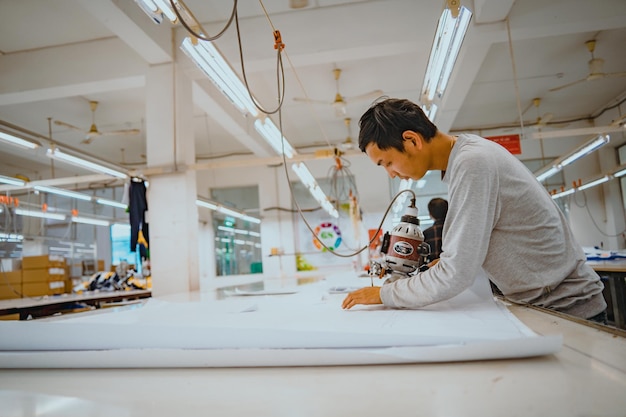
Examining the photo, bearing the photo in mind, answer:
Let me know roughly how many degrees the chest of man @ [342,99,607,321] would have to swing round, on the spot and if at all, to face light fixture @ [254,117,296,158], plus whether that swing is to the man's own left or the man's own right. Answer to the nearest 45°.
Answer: approximately 45° to the man's own right

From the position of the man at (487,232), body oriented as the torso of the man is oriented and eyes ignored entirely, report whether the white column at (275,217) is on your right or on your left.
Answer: on your right

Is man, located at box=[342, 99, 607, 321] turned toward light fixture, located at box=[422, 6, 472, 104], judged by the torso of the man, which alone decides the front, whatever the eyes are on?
no

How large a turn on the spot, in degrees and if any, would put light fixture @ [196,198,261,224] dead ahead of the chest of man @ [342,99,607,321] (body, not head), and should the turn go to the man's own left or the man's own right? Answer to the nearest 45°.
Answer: approximately 45° to the man's own right

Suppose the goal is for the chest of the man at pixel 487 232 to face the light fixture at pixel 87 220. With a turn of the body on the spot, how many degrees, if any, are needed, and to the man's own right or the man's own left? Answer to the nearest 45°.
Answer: approximately 45° to the man's own right

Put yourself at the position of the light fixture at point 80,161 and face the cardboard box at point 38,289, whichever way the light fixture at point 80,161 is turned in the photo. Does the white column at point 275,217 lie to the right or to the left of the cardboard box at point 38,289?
right

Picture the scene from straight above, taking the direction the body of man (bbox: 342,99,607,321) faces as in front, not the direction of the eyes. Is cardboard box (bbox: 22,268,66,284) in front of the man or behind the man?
in front

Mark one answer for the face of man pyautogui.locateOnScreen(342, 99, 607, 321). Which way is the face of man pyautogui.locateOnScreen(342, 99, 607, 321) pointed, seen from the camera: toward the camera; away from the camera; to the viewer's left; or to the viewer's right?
to the viewer's left

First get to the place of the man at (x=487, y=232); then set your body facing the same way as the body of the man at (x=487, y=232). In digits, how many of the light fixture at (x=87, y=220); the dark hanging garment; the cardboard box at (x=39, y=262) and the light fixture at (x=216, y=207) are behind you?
0

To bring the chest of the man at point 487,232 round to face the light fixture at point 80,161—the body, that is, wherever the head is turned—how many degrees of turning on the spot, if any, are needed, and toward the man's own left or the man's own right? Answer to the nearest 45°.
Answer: approximately 45° to the man's own right

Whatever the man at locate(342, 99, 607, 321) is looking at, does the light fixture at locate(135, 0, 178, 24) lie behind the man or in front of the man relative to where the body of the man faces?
in front

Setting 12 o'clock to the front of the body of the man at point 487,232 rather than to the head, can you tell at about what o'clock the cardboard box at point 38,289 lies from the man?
The cardboard box is roughly at 1 o'clock from the man.

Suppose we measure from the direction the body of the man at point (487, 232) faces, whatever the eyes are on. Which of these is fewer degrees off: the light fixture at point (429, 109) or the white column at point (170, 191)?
the white column

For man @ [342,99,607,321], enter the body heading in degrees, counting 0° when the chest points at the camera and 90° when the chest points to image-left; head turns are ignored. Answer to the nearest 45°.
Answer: approximately 90°

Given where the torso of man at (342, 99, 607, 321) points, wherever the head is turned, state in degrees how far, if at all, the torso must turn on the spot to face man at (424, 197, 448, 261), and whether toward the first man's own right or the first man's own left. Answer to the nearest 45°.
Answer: approximately 90° to the first man's own right
